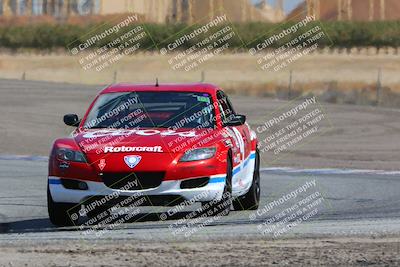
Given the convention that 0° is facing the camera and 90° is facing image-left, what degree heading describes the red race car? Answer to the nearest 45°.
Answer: approximately 0°
